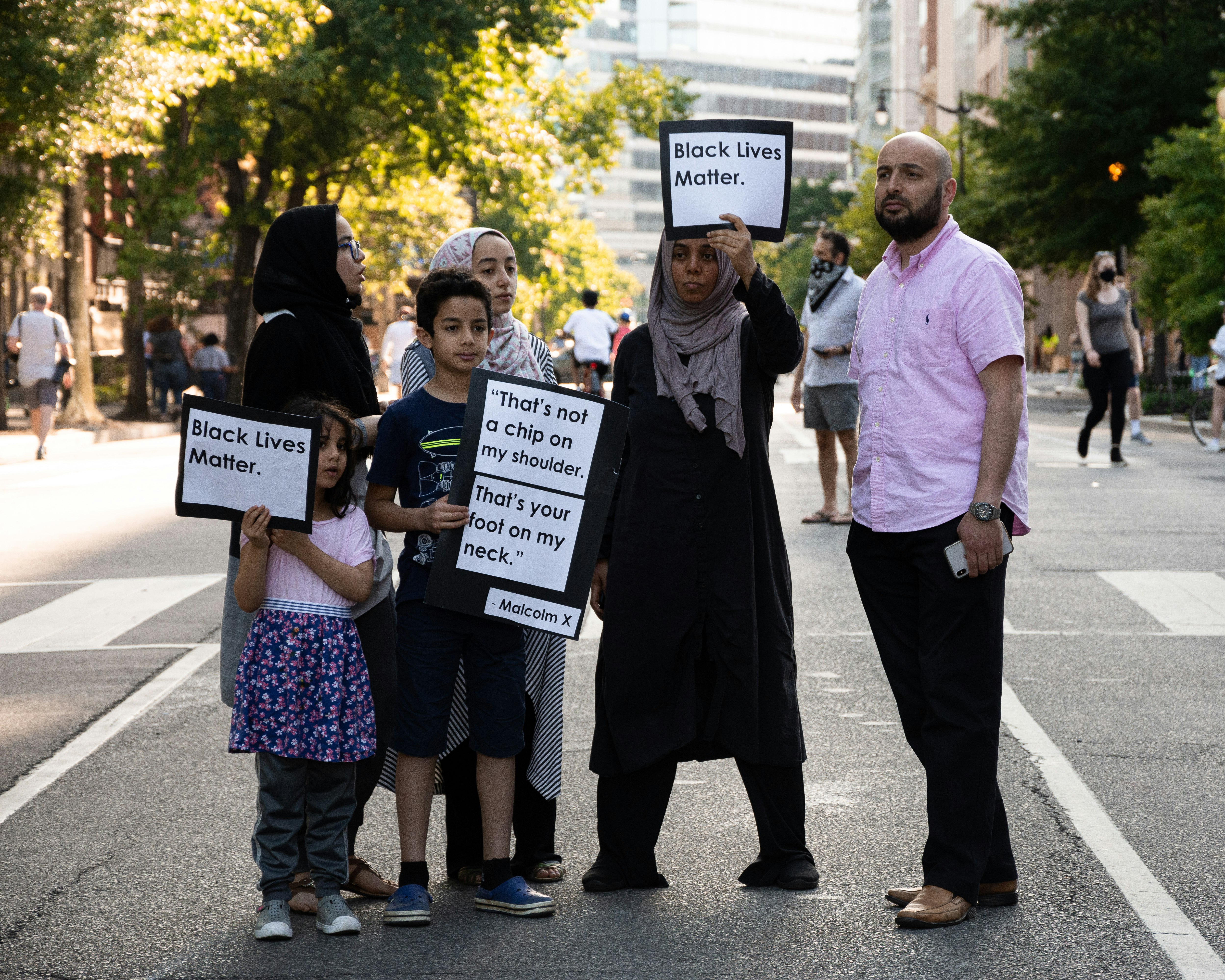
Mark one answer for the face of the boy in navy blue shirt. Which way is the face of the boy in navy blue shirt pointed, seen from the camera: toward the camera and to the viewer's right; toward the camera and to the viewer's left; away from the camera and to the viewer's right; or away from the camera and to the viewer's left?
toward the camera and to the viewer's right

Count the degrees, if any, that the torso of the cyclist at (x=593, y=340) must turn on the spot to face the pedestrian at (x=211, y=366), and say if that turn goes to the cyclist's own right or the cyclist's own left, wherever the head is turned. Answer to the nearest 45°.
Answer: approximately 45° to the cyclist's own left

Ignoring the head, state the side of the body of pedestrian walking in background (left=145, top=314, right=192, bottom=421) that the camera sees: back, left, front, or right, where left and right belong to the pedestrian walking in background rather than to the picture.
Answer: back

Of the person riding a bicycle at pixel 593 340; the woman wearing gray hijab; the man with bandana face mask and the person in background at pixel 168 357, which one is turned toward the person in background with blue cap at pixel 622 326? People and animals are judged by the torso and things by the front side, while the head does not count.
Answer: the person riding a bicycle at pixel 593 340

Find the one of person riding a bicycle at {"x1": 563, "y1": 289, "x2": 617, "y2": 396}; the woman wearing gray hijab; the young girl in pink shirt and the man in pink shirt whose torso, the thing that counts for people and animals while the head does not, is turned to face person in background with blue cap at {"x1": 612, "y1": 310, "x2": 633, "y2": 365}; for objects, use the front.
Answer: person riding a bicycle at {"x1": 563, "y1": 289, "x2": 617, "y2": 396}

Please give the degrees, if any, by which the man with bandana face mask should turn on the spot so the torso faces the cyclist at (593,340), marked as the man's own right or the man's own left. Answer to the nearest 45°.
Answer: approximately 135° to the man's own right

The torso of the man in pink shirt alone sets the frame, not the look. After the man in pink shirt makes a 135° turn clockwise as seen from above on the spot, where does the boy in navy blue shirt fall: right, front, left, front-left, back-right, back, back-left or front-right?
left

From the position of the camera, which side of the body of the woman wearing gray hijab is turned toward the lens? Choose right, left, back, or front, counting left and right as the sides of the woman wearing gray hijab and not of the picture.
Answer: front

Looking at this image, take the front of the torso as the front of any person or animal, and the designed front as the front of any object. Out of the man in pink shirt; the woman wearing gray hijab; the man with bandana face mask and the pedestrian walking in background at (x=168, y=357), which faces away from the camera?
the pedestrian walking in background

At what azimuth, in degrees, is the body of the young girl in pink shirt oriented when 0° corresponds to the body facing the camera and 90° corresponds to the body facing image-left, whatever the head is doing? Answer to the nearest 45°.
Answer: approximately 0°

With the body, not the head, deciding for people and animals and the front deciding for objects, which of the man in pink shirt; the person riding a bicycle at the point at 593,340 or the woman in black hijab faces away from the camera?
the person riding a bicycle

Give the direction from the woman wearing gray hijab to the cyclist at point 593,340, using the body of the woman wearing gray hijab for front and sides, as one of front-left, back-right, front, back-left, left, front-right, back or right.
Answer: back

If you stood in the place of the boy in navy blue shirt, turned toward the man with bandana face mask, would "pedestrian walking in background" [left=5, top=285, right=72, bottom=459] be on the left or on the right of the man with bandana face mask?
left

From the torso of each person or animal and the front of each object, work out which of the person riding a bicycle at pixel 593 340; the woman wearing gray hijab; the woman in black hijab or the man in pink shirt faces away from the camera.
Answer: the person riding a bicycle

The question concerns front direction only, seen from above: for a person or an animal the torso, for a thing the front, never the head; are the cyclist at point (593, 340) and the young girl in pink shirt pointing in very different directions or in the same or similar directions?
very different directions
